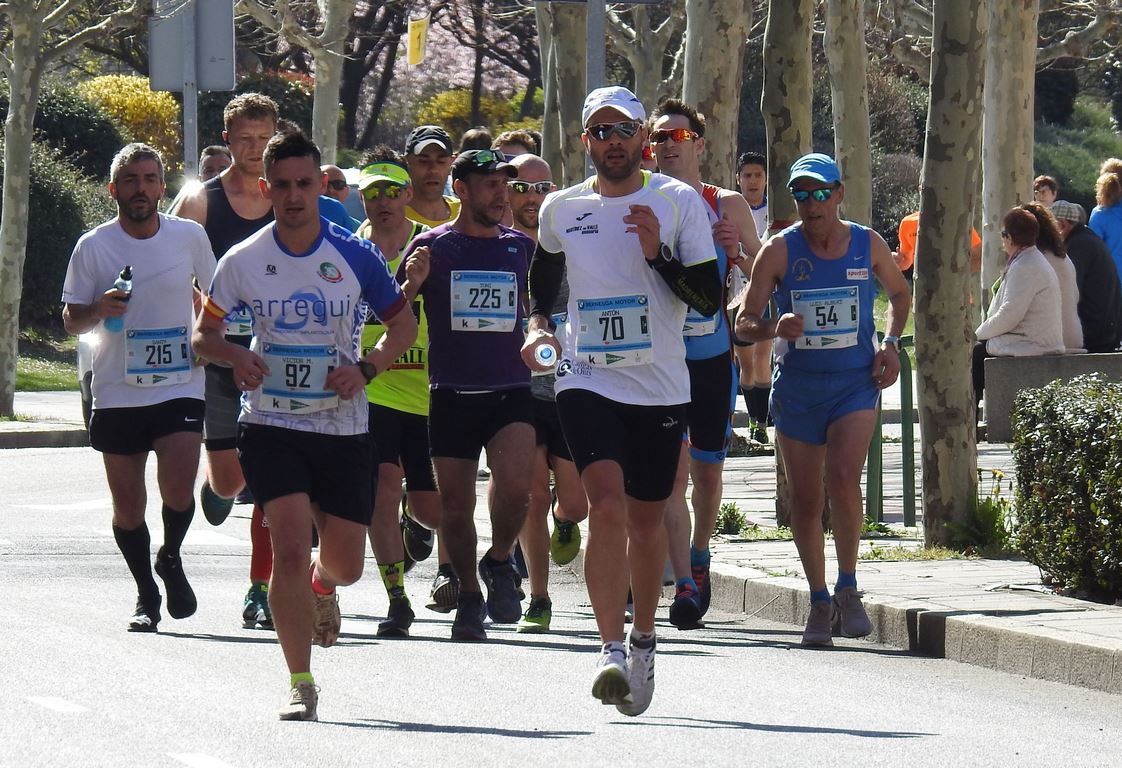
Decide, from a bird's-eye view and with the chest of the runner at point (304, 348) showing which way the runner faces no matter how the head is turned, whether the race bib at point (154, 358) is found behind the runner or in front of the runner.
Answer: behind

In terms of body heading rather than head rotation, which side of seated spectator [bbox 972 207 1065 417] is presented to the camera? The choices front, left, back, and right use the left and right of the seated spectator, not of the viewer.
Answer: left

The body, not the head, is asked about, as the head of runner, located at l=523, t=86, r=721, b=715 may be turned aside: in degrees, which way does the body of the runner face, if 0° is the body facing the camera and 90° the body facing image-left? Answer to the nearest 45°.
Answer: approximately 0°

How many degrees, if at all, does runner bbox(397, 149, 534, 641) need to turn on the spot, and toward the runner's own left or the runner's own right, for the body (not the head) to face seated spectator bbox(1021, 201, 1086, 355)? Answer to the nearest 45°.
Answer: approximately 135° to the runner's own left

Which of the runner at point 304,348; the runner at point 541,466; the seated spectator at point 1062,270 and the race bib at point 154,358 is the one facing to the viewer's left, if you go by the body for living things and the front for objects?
the seated spectator

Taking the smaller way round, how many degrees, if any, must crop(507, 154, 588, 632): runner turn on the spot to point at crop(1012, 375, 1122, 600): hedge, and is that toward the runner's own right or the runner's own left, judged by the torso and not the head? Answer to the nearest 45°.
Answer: approximately 90° to the runner's own left

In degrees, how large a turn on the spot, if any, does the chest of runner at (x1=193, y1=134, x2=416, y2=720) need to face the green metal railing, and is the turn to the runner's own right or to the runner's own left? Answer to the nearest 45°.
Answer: approximately 135° to the runner's own left

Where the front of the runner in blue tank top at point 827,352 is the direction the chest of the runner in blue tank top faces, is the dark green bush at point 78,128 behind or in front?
behind

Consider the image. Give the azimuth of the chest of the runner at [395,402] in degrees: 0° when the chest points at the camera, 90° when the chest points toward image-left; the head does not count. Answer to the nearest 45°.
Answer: approximately 0°

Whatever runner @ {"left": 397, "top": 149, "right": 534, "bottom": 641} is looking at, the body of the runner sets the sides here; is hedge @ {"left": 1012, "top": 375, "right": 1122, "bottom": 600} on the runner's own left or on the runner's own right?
on the runner's own left
